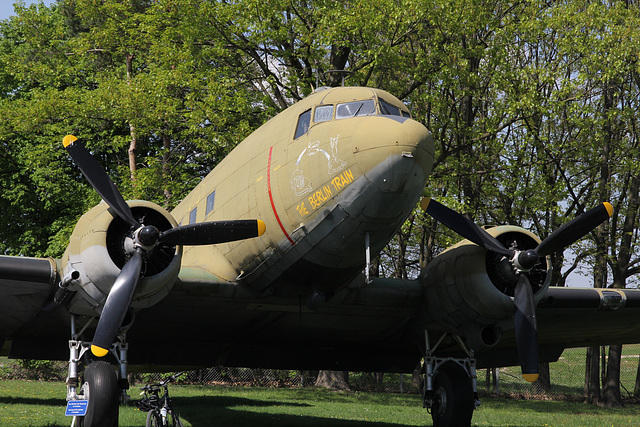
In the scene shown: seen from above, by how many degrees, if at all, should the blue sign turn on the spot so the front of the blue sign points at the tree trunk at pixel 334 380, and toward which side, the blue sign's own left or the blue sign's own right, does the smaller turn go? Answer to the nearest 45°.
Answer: approximately 135° to the blue sign's own left

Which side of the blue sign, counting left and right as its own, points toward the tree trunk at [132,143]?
back

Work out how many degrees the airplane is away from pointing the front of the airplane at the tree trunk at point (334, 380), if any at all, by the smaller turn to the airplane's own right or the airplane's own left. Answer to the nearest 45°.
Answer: approximately 135° to the airplane's own left

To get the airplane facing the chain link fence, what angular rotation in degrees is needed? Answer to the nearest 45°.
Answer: approximately 135° to its left

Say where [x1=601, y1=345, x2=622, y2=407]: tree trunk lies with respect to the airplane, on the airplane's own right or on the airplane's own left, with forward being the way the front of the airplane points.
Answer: on the airplane's own left

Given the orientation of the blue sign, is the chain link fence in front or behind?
behind

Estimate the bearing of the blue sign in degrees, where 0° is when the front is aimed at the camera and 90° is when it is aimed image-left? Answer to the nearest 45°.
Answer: approximately 0°

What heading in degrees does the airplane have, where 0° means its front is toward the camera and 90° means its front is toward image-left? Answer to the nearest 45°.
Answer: approximately 315°

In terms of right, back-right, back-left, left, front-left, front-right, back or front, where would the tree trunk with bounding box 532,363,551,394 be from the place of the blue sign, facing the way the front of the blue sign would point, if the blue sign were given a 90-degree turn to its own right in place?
back-right

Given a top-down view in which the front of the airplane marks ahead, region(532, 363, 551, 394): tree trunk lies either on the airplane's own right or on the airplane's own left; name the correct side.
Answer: on the airplane's own left
